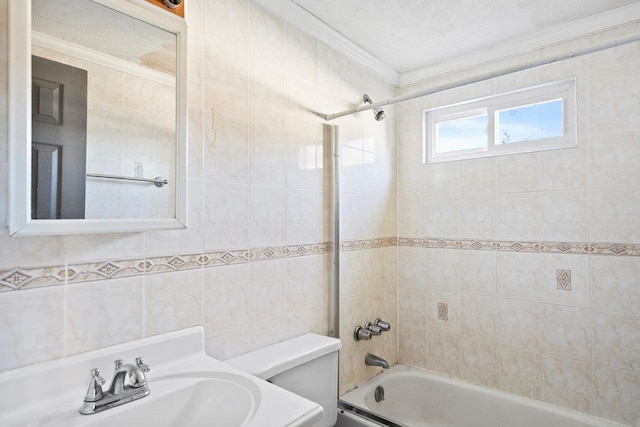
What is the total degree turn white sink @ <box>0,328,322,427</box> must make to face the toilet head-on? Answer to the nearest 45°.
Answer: approximately 90° to its left

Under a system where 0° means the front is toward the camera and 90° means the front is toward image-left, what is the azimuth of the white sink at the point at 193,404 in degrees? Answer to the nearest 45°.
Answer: approximately 315°

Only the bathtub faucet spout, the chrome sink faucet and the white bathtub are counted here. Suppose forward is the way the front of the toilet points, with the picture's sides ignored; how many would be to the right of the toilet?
1

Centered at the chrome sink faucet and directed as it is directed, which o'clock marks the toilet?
The toilet is roughly at 10 o'clock from the chrome sink faucet.

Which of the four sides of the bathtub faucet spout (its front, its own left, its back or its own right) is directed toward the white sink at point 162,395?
right

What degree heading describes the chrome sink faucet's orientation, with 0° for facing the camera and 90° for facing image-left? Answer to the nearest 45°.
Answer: approximately 315°

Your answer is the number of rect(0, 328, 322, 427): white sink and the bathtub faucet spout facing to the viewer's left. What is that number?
0

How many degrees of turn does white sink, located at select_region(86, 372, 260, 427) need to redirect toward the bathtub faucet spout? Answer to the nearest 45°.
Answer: approximately 90° to its left

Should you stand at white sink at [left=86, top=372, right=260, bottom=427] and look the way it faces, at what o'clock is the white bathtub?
The white bathtub is roughly at 10 o'clock from the white sink.

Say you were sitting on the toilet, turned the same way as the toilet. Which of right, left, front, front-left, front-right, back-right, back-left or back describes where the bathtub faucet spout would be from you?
left

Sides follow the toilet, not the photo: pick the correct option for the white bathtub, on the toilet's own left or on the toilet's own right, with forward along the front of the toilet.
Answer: on the toilet's own left
